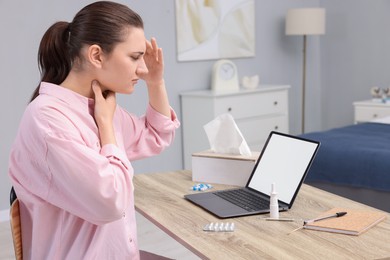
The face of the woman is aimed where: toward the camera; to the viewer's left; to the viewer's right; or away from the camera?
to the viewer's right

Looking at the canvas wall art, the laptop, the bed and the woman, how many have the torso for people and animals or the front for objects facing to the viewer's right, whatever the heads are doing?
1

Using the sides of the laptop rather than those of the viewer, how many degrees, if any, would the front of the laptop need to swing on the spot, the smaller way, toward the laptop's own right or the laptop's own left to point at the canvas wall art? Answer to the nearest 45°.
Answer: approximately 135° to the laptop's own right

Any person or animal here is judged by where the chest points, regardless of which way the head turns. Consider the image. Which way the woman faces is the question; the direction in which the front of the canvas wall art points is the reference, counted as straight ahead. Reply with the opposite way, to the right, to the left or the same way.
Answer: to the left

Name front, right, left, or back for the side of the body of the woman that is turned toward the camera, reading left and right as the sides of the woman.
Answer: right

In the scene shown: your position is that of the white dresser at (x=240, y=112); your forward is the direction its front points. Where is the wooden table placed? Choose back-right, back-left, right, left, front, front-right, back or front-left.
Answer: front-right

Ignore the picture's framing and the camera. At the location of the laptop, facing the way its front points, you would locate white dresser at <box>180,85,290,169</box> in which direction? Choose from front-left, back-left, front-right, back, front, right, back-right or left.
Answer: back-right

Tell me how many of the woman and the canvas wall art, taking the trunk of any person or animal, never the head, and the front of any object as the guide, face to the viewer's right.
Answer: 1

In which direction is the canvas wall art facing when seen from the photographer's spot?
facing the viewer
